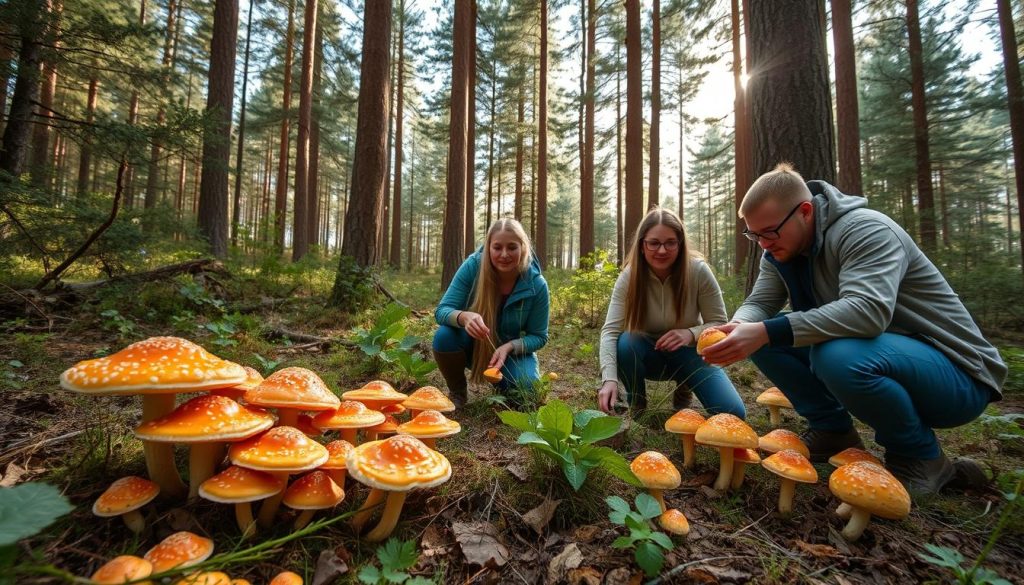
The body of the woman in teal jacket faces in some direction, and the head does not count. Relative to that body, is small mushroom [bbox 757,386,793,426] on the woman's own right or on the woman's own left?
on the woman's own left

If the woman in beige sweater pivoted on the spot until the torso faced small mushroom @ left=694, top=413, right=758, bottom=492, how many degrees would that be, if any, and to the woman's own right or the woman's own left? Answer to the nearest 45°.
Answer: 0° — they already face it

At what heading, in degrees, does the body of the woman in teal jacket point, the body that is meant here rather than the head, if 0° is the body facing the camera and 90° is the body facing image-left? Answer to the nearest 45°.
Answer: approximately 0°

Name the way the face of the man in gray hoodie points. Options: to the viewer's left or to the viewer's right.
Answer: to the viewer's left

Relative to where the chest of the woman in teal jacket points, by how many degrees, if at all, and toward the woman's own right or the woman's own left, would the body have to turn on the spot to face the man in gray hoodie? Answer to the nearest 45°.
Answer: approximately 45° to the woman's own left

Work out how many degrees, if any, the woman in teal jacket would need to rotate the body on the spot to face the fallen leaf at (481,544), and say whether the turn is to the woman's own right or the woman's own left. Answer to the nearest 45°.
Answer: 0° — they already face it

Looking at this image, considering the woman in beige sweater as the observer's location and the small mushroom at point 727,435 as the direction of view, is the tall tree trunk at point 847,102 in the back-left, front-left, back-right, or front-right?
back-left

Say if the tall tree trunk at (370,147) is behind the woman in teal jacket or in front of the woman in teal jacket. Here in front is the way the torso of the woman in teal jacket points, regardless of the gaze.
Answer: behind

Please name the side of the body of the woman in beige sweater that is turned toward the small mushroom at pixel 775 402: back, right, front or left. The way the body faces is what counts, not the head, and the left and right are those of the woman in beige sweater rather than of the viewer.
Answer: left

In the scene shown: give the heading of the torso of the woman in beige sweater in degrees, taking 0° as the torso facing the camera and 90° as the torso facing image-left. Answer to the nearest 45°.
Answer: approximately 0°

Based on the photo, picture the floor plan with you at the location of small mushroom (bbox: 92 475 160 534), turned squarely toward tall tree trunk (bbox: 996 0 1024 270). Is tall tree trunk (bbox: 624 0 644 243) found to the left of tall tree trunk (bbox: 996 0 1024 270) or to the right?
left

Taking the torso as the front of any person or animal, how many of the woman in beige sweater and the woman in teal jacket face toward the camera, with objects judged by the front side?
2

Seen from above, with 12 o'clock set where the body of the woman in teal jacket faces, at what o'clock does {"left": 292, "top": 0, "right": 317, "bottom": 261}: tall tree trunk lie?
The tall tree trunk is roughly at 5 o'clock from the woman in teal jacket.
